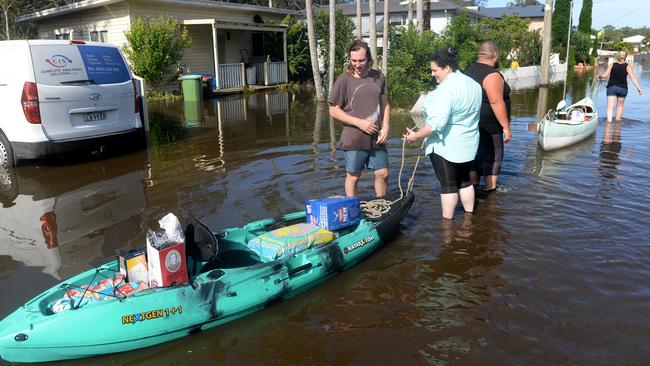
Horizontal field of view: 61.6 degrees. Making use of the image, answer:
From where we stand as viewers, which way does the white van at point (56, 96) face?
facing away from the viewer and to the left of the viewer

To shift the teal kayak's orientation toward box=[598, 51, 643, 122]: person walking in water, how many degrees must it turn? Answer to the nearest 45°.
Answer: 0° — it already faces them

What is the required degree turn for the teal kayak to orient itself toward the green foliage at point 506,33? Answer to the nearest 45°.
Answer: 0° — it already faces it

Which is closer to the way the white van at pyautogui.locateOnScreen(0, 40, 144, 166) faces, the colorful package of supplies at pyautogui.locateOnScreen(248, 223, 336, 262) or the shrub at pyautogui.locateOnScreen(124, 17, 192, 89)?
the shrub

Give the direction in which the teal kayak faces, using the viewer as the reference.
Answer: facing away from the viewer and to the right of the viewer

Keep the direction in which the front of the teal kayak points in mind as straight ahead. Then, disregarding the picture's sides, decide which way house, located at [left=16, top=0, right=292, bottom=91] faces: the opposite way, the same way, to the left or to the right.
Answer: to the right

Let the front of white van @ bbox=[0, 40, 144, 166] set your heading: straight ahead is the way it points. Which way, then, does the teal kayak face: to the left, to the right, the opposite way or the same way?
to the right

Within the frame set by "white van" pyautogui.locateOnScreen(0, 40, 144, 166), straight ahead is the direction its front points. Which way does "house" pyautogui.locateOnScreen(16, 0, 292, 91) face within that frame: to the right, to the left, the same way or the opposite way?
the opposite way

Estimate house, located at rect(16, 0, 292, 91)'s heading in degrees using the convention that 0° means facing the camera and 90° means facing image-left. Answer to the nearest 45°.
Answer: approximately 315°

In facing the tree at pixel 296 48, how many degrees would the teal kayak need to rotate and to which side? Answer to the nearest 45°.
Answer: approximately 45° to its left

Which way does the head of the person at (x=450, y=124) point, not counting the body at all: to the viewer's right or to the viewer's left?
to the viewer's left

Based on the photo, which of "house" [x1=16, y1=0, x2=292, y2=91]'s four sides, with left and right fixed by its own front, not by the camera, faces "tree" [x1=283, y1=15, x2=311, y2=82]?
left
